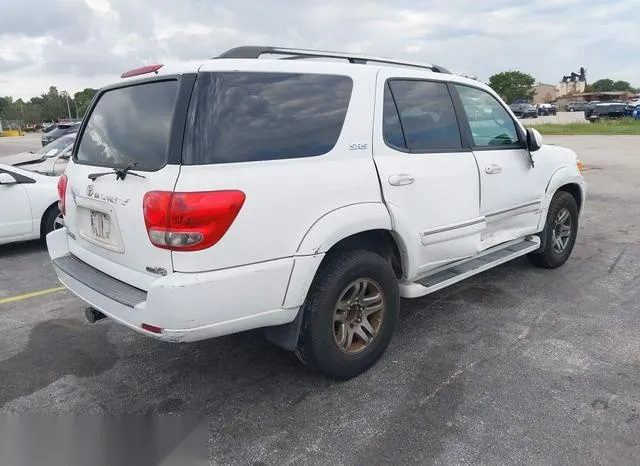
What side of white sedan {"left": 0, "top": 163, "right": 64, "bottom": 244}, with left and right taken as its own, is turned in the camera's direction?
right

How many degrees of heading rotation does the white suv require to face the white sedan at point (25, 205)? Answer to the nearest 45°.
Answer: approximately 90° to its left

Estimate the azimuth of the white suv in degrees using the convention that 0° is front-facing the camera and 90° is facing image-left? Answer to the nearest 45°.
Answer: approximately 225°

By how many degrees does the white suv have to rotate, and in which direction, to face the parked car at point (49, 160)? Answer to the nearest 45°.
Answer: approximately 90° to its left

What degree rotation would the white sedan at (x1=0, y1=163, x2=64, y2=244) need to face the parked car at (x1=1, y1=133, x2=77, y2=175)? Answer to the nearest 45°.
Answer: approximately 90° to its left
